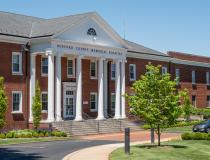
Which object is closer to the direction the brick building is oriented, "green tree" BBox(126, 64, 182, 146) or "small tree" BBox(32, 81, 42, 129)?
the green tree

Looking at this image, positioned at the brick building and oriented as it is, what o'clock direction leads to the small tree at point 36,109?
The small tree is roughly at 2 o'clock from the brick building.

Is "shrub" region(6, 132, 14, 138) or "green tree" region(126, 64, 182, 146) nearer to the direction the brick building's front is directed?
the green tree

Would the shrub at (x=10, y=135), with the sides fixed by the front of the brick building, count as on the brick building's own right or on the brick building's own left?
on the brick building's own right

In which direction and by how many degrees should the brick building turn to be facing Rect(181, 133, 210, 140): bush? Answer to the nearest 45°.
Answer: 0° — it already faces it

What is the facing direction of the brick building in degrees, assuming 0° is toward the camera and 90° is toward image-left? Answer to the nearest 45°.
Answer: approximately 315°

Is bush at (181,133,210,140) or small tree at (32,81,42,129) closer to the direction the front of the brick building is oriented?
the bush

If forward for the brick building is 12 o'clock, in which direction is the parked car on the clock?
The parked car is roughly at 11 o'clock from the brick building.

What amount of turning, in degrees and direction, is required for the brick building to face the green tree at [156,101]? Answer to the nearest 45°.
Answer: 0° — it already faces it
